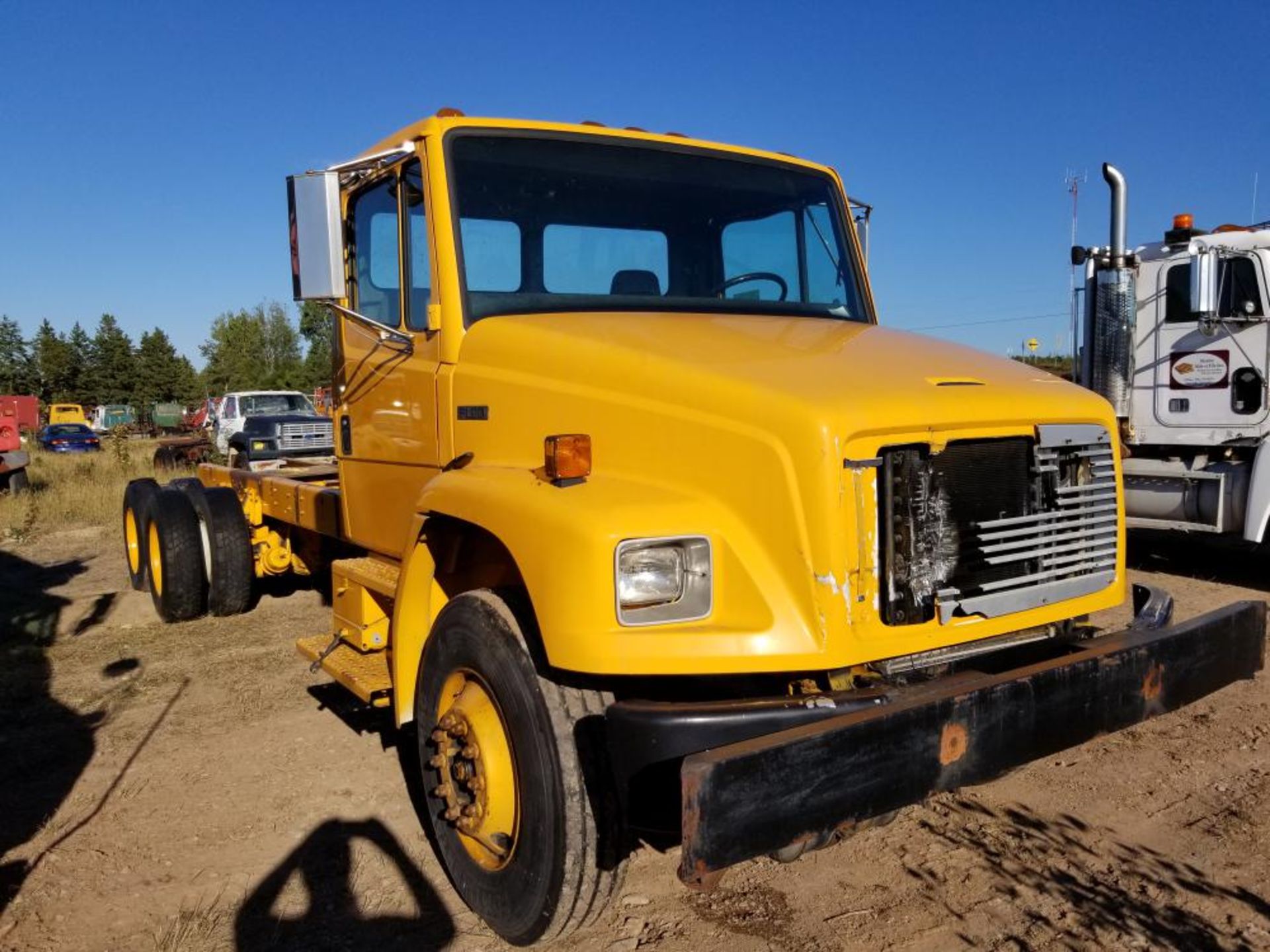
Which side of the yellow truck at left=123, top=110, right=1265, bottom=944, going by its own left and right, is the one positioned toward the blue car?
back

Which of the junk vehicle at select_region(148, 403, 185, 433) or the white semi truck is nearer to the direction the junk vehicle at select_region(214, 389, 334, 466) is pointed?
the white semi truck

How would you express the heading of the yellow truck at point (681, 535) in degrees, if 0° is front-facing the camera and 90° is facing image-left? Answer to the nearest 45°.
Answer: approximately 315°

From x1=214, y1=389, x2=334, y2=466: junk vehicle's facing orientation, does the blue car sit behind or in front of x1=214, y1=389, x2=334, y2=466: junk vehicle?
behind

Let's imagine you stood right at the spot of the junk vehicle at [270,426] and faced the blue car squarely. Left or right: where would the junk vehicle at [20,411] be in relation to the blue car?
left

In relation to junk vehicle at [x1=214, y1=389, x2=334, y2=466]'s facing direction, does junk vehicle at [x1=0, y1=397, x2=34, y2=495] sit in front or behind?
behind

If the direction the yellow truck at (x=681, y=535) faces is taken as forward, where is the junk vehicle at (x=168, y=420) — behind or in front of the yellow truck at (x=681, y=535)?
behind

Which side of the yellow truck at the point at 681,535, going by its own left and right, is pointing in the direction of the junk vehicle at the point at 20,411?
back

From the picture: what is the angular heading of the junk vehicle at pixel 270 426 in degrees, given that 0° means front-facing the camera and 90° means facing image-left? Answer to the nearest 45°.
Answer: approximately 315°

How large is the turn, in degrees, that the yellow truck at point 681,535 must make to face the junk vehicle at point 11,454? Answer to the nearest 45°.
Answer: approximately 180°
